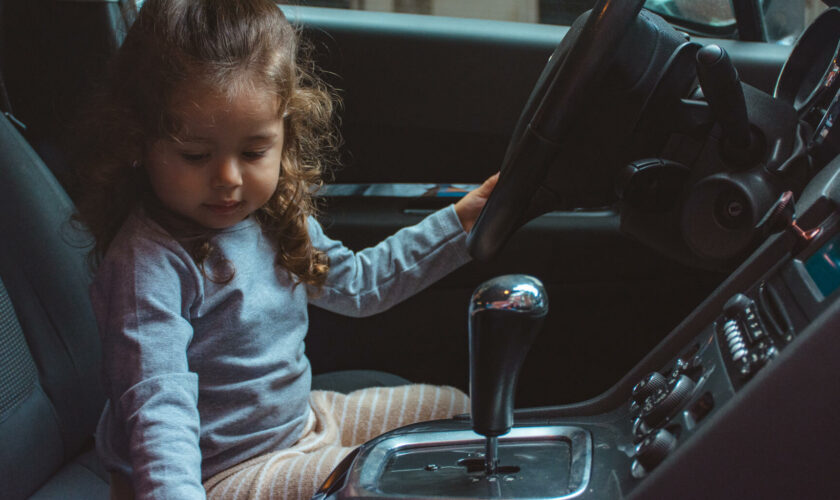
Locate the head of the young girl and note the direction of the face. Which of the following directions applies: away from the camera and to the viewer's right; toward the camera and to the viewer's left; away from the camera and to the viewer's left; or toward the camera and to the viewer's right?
toward the camera and to the viewer's right

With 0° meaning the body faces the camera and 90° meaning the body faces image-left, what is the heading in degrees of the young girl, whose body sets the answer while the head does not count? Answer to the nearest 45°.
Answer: approximately 315°
